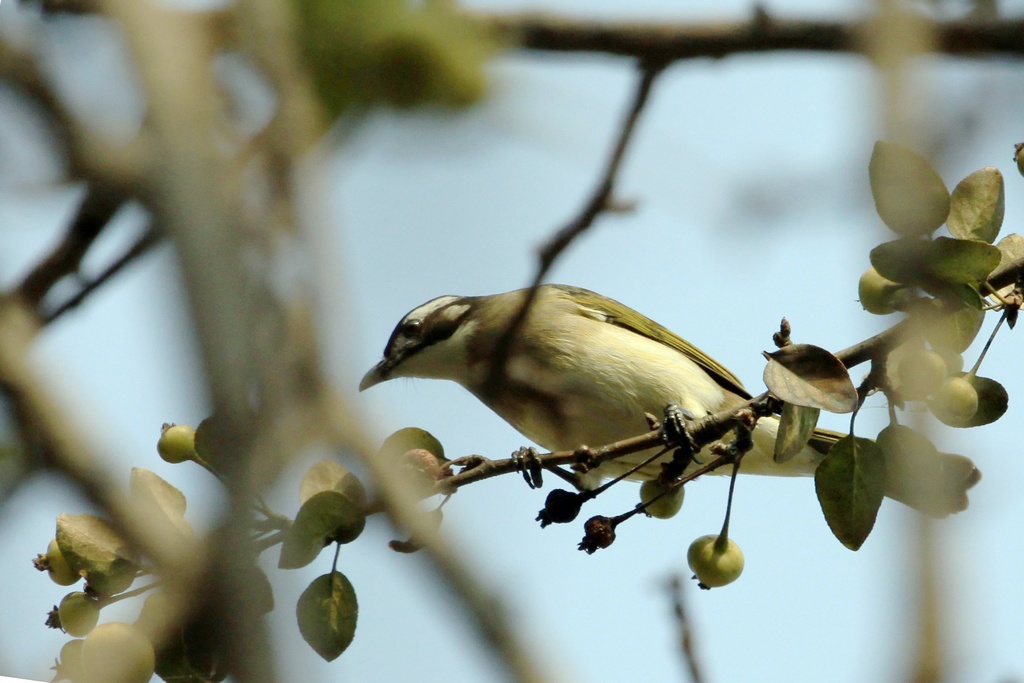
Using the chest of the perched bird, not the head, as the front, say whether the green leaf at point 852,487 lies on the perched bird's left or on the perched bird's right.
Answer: on the perched bird's left

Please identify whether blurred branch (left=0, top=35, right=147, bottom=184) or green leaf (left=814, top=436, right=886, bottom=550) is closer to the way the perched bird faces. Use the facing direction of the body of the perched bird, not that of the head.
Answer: the blurred branch

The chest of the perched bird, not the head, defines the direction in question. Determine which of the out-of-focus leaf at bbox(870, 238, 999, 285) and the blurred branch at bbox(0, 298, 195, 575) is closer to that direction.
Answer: the blurred branch

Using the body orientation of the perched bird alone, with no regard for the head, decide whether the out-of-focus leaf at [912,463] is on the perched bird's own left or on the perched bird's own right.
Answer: on the perched bird's own left

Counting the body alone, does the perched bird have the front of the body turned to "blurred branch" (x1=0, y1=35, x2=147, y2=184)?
yes

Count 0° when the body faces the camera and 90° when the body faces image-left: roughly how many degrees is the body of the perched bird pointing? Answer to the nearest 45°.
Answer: approximately 90°

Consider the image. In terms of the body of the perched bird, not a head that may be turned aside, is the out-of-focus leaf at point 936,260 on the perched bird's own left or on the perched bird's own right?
on the perched bird's own left

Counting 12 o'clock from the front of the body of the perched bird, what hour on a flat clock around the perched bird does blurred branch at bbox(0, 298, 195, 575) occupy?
The blurred branch is roughly at 11 o'clock from the perched bird.
